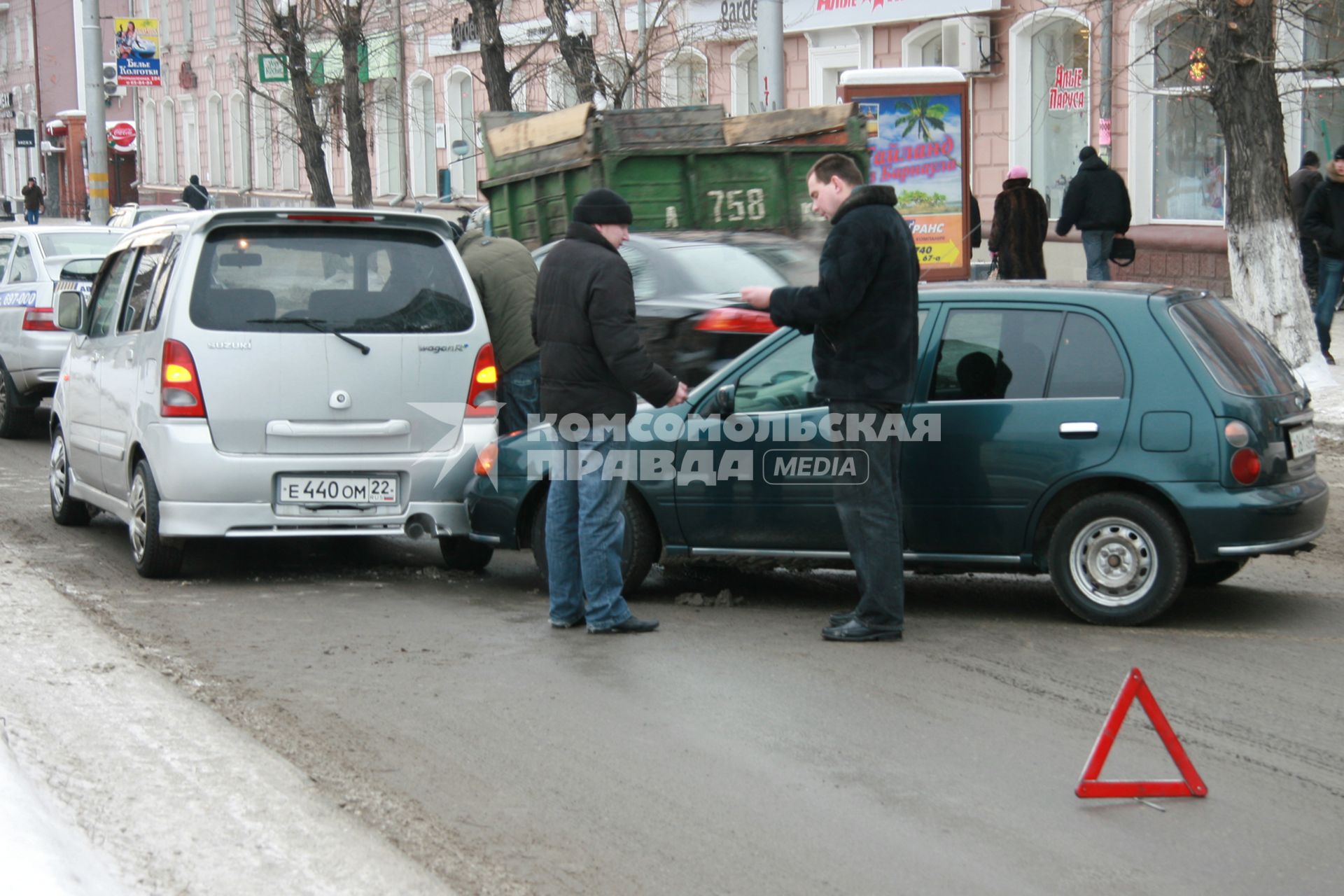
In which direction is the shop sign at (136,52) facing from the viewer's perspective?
toward the camera

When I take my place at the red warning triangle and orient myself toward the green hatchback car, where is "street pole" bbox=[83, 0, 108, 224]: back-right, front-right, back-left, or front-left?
front-left

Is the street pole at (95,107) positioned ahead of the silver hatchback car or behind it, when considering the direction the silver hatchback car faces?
ahead

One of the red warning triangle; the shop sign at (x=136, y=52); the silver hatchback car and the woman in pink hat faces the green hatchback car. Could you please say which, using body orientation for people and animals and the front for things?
the shop sign

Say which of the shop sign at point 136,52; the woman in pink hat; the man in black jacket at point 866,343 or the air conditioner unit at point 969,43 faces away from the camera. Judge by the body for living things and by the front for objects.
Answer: the woman in pink hat

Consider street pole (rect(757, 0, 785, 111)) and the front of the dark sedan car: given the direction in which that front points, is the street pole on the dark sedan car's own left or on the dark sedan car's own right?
on the dark sedan car's own right

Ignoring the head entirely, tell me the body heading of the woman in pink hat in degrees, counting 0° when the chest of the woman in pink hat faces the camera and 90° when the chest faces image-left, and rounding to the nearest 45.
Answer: approximately 180°

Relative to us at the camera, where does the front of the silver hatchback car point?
facing away from the viewer and to the left of the viewer

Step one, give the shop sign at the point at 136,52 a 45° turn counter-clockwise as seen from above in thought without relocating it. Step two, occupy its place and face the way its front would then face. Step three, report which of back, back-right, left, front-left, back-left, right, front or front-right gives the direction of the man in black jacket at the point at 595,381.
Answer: front-right

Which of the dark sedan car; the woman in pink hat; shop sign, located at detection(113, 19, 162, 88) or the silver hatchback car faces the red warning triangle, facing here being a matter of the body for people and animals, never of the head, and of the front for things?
the shop sign

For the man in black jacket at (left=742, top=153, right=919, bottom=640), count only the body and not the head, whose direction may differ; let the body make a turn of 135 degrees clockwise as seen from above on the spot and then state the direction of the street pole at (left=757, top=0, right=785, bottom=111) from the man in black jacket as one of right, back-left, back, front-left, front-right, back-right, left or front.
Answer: front-left

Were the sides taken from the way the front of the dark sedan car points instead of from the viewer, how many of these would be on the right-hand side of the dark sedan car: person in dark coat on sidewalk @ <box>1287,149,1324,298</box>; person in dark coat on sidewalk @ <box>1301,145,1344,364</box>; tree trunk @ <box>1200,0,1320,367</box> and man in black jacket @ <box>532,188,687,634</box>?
3

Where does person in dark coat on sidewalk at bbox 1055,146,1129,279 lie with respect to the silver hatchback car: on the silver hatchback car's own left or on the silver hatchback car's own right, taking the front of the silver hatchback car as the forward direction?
on the silver hatchback car's own right

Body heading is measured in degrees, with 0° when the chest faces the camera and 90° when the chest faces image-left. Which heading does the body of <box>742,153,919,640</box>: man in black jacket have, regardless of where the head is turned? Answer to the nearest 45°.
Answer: approximately 90°

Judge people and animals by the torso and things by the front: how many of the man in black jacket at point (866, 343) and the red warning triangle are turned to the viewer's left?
1

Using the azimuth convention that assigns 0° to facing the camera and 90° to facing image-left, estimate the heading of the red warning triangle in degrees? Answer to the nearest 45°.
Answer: approximately 0°

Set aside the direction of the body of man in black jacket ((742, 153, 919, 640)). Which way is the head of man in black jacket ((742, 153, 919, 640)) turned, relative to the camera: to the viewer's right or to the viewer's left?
to the viewer's left
